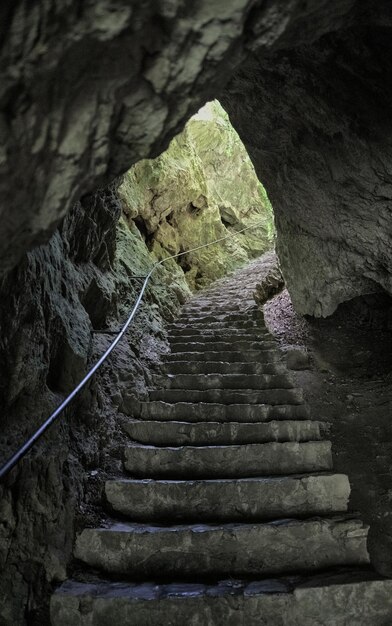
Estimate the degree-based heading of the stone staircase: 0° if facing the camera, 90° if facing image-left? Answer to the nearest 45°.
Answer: approximately 0°
